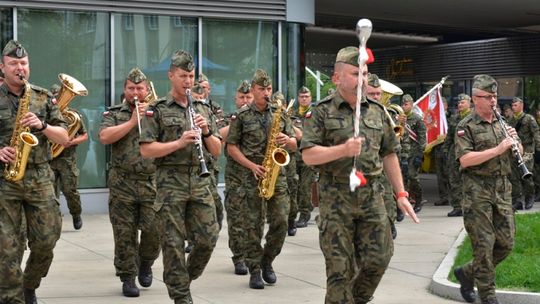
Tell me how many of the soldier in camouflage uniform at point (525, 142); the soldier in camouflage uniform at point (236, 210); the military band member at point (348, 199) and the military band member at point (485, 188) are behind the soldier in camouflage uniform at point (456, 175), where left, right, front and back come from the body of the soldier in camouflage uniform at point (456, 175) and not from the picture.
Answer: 1

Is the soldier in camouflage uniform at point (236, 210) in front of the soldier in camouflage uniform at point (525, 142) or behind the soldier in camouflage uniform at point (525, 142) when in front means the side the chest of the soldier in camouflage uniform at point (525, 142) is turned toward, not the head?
in front

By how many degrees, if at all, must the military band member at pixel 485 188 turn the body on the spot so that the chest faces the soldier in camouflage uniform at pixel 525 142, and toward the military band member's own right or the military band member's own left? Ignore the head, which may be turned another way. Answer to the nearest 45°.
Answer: approximately 135° to the military band member's own left

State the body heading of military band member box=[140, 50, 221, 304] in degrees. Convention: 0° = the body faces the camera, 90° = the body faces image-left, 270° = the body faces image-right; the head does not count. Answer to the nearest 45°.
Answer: approximately 315°

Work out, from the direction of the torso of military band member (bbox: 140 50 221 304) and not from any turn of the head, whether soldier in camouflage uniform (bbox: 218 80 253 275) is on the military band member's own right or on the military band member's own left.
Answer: on the military band member's own left
